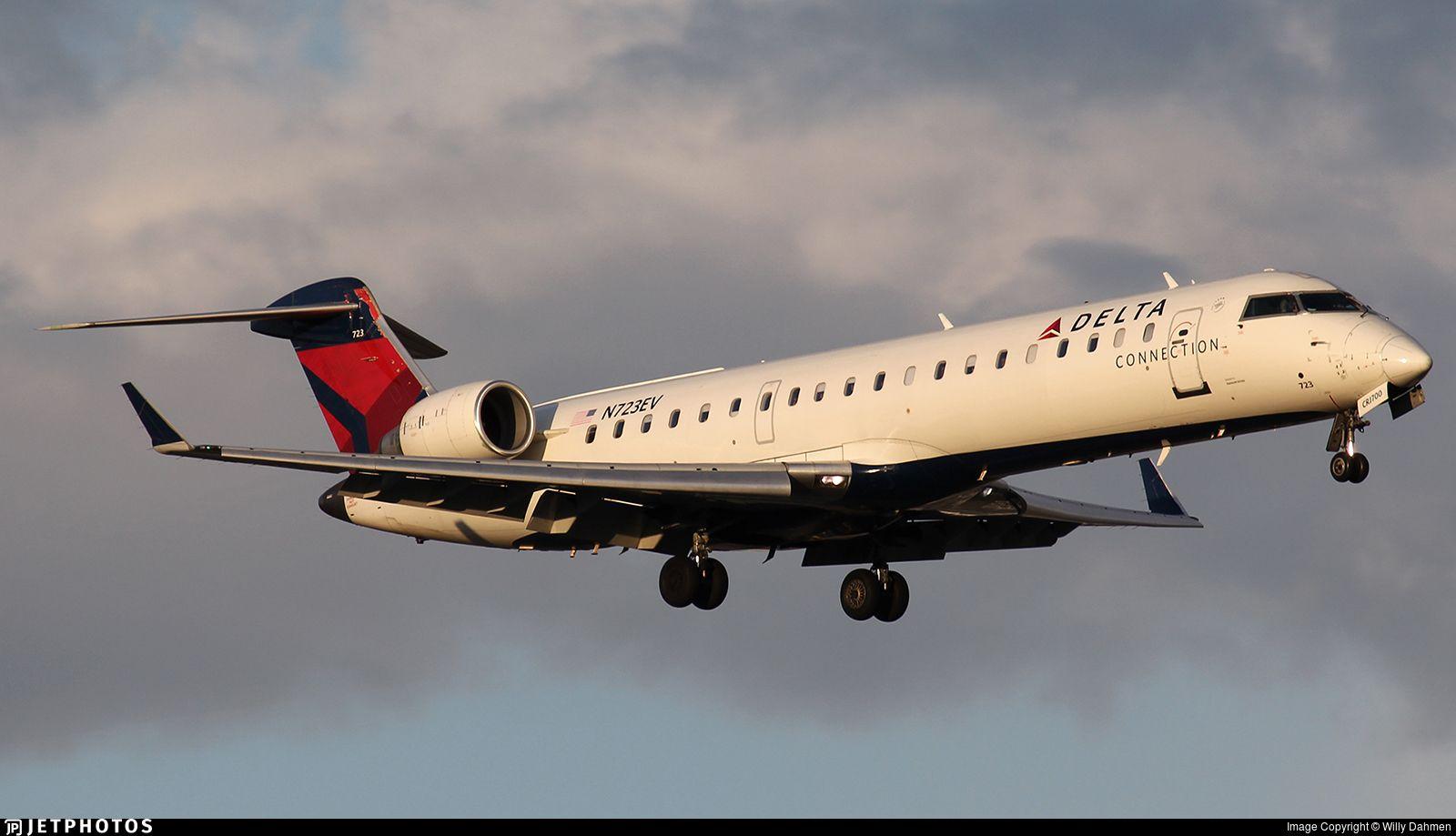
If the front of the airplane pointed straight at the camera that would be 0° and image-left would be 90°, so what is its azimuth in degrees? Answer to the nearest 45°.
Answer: approximately 315°
